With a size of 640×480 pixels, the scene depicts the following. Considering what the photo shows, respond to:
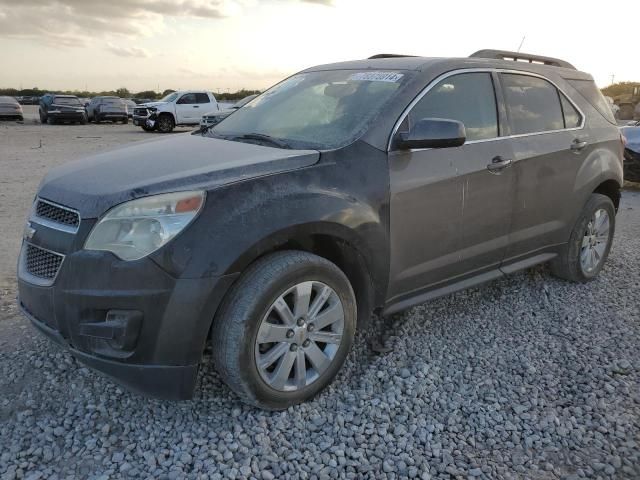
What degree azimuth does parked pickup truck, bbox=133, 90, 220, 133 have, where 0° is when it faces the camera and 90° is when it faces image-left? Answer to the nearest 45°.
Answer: approximately 45°

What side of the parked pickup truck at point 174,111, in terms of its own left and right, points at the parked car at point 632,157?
left

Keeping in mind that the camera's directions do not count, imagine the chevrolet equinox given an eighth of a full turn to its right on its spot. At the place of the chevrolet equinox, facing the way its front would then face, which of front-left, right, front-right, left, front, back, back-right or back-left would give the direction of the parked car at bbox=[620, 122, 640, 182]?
back-right

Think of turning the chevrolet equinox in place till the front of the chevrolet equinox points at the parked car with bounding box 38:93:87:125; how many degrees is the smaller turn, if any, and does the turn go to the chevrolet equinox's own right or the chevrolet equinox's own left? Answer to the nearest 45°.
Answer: approximately 90° to the chevrolet equinox's own right

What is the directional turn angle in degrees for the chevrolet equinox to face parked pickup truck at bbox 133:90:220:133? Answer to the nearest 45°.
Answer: approximately 135° to its right

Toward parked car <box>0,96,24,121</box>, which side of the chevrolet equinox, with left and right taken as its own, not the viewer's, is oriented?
right
